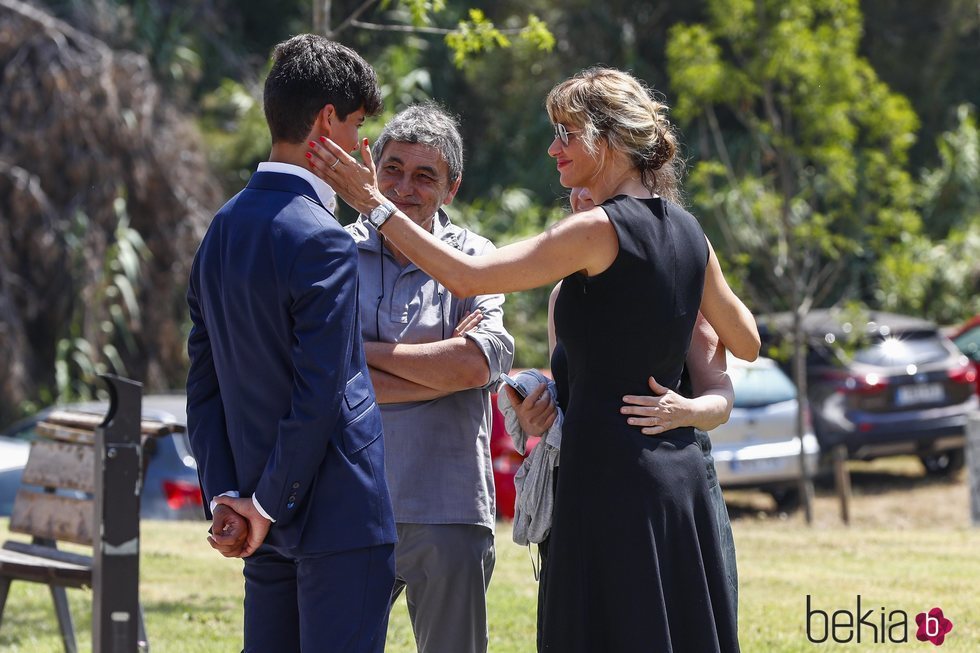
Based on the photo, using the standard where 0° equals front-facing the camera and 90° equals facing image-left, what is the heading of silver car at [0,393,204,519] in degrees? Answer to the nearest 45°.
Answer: approximately 135°

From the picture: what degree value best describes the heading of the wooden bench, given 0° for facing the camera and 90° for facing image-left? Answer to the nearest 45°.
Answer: approximately 45°

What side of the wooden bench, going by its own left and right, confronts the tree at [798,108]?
back

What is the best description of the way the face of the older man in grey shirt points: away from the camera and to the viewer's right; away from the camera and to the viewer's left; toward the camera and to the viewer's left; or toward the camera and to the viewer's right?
toward the camera and to the viewer's left

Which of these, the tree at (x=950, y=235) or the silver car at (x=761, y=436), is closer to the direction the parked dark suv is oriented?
the tree

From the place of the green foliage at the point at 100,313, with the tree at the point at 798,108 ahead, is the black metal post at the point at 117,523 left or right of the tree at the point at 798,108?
right

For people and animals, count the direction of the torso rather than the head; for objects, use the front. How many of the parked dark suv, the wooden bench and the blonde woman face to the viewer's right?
0

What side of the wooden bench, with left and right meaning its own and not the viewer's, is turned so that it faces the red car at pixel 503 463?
back

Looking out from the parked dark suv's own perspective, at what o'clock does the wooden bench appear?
The wooden bench is roughly at 8 o'clock from the parked dark suv.

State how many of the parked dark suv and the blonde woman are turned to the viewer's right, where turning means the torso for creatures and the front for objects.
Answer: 0

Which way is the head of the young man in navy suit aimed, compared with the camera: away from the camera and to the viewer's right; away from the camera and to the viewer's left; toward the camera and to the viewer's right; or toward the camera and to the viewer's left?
away from the camera and to the viewer's right

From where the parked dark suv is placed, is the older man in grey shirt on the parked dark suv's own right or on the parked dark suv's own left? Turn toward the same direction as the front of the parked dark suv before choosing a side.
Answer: on the parked dark suv's own left

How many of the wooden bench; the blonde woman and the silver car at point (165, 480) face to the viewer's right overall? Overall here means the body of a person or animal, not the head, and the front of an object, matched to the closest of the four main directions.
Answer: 0

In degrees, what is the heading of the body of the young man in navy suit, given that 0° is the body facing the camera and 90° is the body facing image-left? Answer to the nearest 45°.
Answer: approximately 225°

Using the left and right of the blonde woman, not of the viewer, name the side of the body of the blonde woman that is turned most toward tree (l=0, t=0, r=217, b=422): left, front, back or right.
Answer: front

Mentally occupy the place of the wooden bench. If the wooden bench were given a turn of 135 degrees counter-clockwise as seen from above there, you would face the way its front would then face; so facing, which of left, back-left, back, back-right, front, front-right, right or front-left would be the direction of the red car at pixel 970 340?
front-left

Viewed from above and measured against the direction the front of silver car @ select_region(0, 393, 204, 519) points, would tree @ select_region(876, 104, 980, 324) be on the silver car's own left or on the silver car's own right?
on the silver car's own right

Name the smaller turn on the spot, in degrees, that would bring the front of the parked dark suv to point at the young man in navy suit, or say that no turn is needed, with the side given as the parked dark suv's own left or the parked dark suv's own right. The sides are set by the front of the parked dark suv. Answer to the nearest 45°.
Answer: approximately 135° to the parked dark suv's own left

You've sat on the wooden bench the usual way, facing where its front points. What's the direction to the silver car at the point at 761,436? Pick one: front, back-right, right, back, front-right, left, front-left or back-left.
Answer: back

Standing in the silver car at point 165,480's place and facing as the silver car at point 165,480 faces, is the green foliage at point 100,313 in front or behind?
in front

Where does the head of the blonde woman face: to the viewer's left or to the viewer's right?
to the viewer's left
